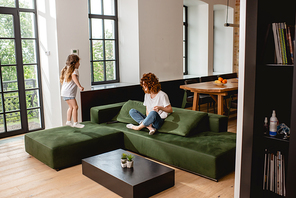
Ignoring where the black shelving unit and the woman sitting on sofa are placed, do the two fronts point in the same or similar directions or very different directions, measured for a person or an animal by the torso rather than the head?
same or similar directions

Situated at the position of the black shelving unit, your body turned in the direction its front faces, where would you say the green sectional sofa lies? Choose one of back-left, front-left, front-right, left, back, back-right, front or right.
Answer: right

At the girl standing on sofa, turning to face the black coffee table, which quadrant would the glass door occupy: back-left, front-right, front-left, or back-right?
back-right

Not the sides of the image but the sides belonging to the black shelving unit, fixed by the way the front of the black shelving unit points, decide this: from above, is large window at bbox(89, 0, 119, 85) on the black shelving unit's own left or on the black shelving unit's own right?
on the black shelving unit's own right

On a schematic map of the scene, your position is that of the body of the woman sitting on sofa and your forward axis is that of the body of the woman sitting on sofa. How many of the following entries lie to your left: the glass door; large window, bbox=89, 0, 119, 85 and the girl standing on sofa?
0

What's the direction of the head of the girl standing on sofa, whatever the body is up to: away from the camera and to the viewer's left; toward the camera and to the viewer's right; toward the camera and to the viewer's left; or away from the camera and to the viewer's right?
away from the camera and to the viewer's right

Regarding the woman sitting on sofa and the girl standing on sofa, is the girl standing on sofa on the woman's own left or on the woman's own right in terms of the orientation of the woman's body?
on the woman's own right

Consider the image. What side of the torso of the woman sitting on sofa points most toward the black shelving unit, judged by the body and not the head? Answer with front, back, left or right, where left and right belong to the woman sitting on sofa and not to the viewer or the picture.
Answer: left

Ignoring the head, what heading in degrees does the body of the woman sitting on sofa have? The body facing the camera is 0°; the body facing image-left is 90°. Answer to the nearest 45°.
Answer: approximately 45°

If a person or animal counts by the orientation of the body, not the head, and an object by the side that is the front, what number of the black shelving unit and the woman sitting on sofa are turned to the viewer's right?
0

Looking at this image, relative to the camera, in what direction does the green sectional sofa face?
facing the viewer and to the left of the viewer

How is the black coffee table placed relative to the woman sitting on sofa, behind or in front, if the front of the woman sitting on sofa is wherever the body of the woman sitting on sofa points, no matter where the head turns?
in front

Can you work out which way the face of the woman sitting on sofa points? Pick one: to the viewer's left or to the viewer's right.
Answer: to the viewer's left
